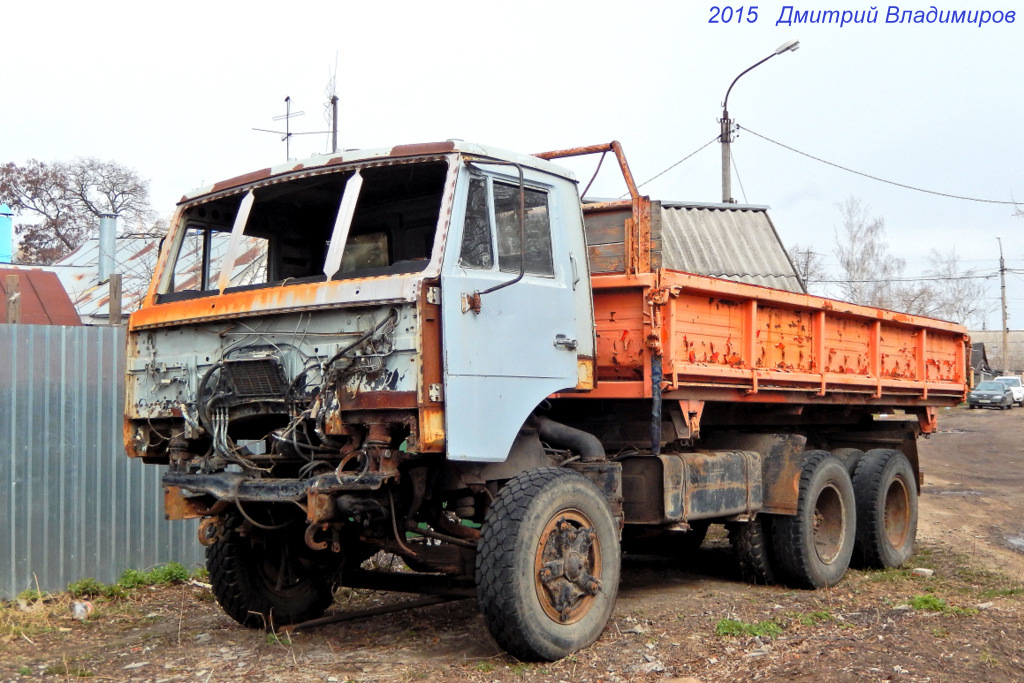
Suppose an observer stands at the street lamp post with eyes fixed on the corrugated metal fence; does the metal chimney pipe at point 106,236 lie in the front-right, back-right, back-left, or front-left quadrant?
front-right

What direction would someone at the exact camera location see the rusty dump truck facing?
facing the viewer and to the left of the viewer

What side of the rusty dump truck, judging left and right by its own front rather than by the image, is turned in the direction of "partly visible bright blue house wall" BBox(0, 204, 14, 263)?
right

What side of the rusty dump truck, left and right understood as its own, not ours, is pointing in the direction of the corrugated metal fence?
right

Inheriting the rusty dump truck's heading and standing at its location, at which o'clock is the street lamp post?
The street lamp post is roughly at 5 o'clock from the rusty dump truck.

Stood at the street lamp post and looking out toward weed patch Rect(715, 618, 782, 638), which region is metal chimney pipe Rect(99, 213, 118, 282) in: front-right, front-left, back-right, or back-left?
front-right

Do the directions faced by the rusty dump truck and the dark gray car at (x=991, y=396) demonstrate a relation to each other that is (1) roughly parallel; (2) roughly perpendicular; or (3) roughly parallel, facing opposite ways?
roughly parallel

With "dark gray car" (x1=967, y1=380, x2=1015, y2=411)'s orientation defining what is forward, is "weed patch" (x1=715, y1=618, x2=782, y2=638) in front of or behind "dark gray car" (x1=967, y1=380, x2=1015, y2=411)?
in front

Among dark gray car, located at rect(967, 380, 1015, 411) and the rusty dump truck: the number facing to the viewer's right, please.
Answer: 0

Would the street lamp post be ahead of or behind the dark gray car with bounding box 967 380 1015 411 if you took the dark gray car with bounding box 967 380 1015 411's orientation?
ahead
